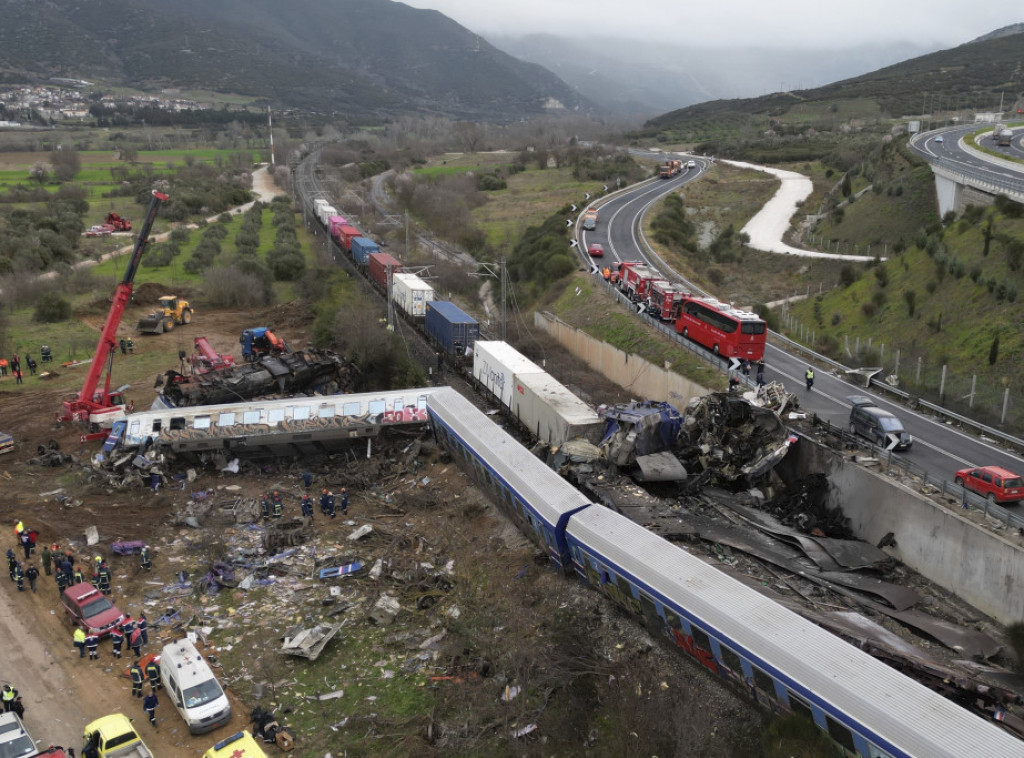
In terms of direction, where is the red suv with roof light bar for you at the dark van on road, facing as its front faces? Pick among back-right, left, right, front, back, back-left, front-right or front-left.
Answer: right

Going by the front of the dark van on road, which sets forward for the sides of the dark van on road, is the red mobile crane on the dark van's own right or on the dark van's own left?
on the dark van's own right

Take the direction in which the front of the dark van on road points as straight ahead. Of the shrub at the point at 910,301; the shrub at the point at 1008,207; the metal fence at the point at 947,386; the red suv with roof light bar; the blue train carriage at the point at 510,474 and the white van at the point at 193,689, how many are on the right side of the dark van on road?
3

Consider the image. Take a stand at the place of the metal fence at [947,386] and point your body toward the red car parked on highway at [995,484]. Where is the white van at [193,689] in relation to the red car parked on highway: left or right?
right

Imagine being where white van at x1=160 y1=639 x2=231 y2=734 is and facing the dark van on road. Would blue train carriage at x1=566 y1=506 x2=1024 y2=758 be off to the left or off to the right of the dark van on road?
right

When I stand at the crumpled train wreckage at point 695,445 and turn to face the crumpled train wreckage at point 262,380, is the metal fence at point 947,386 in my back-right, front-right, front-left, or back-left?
back-right

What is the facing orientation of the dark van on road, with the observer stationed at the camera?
facing the viewer and to the right of the viewer

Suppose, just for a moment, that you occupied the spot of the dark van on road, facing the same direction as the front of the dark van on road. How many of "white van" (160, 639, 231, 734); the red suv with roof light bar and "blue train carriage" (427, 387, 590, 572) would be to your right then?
3

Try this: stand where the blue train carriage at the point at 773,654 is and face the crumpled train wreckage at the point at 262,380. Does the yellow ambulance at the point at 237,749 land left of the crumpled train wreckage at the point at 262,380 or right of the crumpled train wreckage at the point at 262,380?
left

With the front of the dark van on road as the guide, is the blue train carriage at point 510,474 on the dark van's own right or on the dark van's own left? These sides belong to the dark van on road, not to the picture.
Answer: on the dark van's own right

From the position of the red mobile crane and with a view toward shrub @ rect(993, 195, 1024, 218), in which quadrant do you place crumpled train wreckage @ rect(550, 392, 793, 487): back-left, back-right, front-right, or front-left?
front-right
